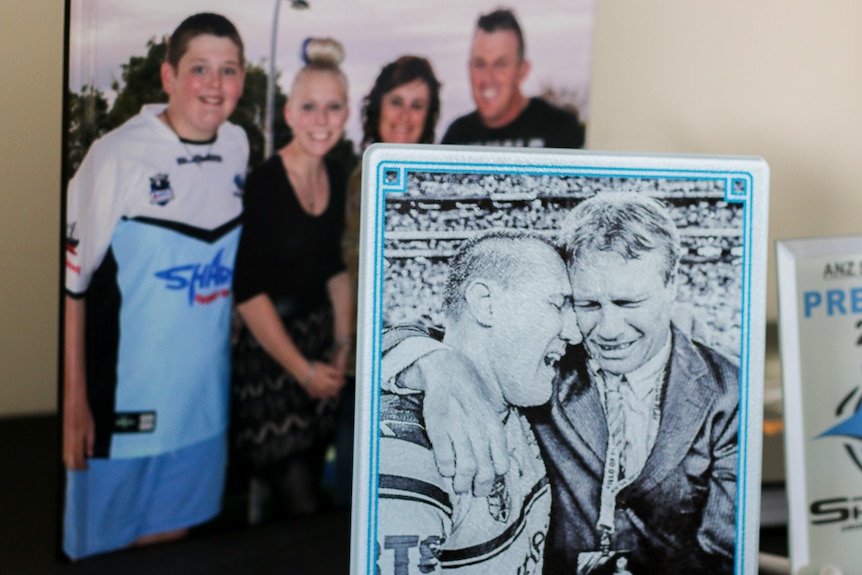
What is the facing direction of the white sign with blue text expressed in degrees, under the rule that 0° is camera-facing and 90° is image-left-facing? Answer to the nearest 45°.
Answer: approximately 0°

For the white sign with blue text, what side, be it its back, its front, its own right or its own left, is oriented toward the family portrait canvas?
right

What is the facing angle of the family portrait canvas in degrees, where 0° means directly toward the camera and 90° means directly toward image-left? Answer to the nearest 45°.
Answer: approximately 315°
